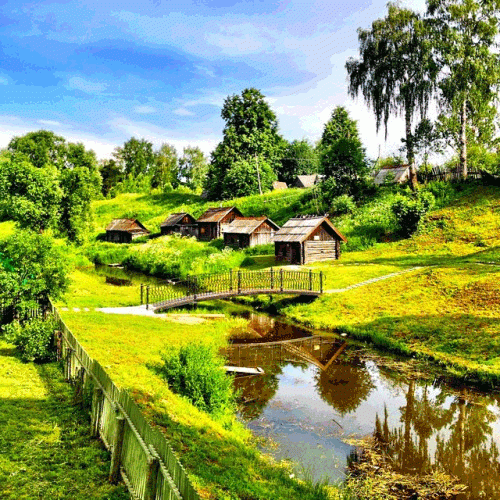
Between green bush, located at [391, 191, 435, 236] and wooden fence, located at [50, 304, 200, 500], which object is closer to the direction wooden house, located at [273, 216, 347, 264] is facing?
the wooden fence

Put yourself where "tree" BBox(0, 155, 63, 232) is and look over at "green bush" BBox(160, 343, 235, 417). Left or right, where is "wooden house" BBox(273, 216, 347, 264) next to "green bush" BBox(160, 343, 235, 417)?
left

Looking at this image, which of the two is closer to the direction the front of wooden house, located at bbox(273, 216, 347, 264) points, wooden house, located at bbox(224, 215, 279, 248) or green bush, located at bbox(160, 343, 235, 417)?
the green bush

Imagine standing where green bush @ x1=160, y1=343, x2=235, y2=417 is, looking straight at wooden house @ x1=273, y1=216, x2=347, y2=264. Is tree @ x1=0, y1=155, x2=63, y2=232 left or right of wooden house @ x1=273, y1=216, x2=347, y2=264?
left

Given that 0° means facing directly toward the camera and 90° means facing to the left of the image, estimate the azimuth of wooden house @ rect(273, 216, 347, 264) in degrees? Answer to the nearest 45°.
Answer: approximately 45°

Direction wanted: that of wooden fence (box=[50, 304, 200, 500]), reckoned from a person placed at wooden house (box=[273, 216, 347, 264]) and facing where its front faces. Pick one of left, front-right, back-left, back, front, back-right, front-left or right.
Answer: front-left

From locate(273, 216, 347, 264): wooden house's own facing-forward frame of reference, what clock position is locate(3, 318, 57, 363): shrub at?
The shrub is roughly at 11 o'clock from the wooden house.
